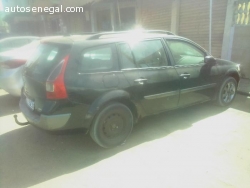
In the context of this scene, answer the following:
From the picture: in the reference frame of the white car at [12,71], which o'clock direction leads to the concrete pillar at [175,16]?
The concrete pillar is roughly at 1 o'clock from the white car.

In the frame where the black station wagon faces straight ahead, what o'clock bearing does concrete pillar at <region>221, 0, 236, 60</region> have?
The concrete pillar is roughly at 12 o'clock from the black station wagon.

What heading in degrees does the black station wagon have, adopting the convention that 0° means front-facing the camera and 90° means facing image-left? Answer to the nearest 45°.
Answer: approximately 225°

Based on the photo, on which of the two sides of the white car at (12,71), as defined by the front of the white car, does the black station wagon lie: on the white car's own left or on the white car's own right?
on the white car's own right

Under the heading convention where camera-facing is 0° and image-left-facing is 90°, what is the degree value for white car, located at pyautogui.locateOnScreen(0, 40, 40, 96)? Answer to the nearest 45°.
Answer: approximately 225°

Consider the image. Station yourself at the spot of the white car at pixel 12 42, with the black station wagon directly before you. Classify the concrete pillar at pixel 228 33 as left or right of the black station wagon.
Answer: left

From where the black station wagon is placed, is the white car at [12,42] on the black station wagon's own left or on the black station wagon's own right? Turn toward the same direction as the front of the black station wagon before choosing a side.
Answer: on the black station wagon's own left
